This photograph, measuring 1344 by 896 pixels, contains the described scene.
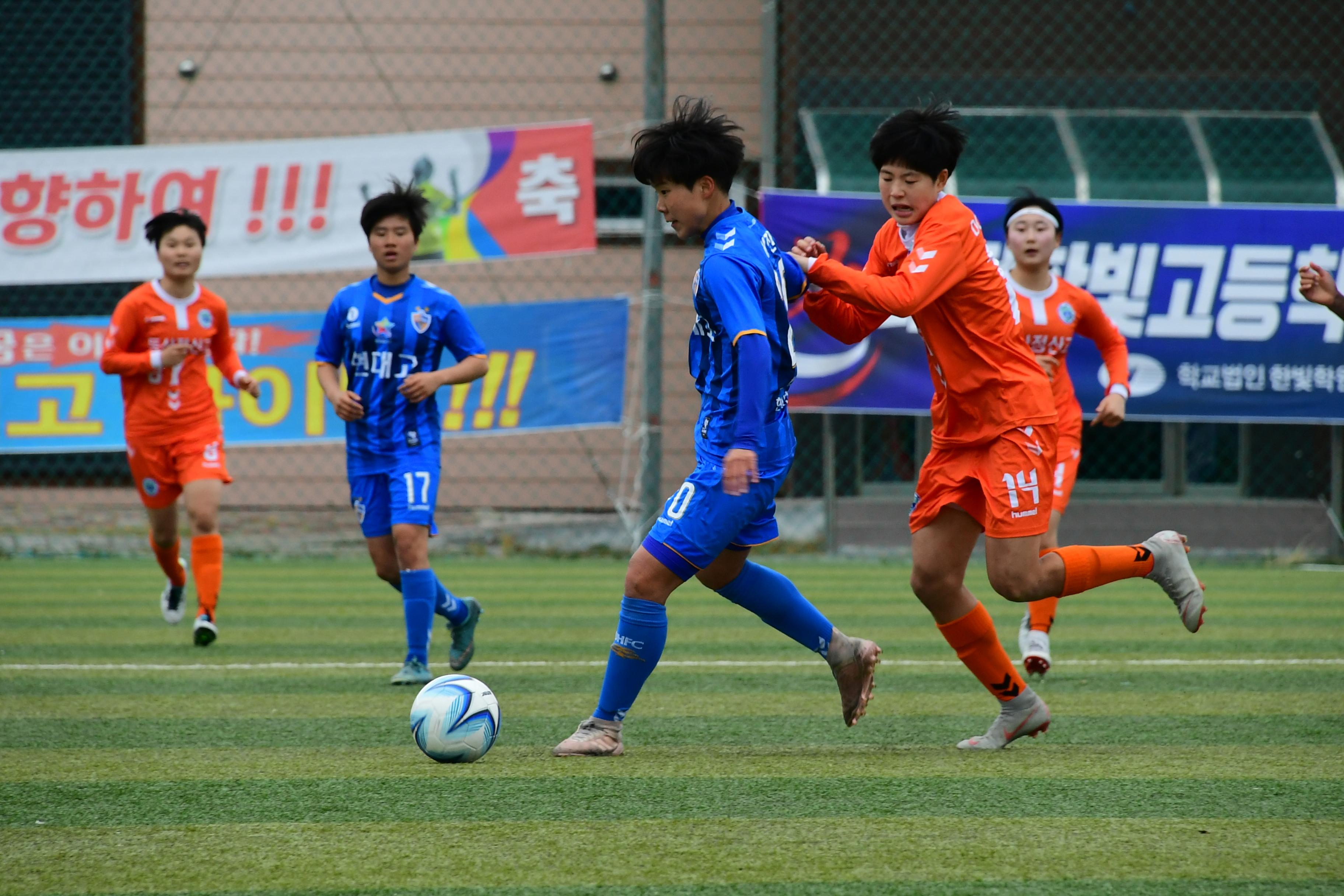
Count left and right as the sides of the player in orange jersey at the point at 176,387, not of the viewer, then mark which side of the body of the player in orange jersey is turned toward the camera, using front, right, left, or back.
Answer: front

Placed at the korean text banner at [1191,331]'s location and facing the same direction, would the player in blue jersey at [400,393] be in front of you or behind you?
in front

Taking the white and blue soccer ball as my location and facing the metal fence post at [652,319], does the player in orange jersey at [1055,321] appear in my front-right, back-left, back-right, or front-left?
front-right

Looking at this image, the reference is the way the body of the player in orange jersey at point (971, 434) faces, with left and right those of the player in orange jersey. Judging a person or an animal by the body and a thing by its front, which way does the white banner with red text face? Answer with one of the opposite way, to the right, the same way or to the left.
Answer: to the left

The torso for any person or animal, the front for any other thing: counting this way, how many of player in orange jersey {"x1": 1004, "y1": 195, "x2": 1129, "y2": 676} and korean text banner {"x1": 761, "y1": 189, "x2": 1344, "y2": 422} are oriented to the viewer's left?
0

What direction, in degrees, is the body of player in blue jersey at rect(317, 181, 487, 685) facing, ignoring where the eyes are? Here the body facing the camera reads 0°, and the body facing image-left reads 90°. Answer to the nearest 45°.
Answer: approximately 0°

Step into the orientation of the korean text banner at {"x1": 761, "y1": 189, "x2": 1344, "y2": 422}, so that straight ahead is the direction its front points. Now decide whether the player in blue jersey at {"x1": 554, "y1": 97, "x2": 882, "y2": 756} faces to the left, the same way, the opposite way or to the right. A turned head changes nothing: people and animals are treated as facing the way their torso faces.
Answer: to the right

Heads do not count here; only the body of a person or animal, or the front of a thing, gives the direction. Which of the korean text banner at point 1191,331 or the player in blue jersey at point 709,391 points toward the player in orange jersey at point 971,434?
the korean text banner

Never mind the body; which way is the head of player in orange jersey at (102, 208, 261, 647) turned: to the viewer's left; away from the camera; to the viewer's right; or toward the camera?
toward the camera

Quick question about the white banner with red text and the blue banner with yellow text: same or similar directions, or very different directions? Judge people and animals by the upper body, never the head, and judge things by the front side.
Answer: same or similar directions

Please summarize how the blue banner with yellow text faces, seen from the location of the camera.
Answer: facing the viewer

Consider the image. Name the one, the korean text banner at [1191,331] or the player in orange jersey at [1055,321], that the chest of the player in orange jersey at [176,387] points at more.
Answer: the player in orange jersey

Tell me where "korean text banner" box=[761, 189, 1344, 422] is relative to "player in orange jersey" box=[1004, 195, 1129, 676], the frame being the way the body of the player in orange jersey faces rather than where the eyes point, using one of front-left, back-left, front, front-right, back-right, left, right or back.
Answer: back

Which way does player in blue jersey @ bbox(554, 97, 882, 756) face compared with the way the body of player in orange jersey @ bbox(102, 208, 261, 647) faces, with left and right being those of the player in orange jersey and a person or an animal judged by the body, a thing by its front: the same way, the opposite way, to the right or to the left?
to the right

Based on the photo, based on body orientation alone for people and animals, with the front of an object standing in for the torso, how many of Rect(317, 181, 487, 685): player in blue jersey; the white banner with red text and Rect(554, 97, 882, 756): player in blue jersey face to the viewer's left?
1
